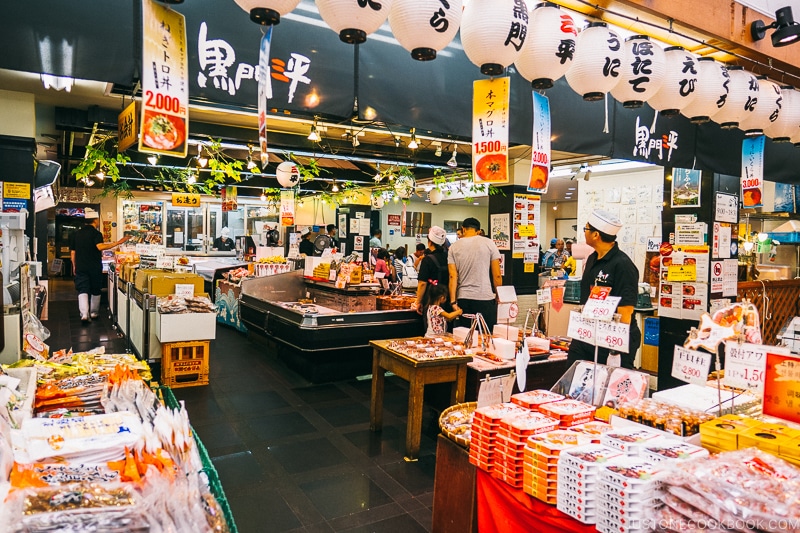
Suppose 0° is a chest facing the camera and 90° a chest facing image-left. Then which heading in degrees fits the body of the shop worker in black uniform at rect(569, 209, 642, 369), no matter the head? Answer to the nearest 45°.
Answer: approximately 45°

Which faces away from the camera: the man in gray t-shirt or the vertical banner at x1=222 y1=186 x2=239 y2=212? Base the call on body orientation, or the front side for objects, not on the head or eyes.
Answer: the man in gray t-shirt

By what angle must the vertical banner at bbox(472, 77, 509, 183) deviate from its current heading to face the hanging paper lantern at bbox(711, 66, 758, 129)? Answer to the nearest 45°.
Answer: approximately 90° to its left

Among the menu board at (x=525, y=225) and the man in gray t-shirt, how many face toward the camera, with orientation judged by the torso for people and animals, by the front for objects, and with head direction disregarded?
1

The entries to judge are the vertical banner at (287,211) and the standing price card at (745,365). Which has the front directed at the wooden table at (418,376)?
the vertical banner

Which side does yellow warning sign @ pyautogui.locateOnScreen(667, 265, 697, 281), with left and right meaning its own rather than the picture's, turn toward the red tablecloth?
front

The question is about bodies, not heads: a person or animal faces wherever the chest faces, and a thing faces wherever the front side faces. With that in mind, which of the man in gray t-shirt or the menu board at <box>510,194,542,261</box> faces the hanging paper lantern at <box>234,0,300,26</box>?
the menu board

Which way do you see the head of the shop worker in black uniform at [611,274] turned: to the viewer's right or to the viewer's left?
to the viewer's left

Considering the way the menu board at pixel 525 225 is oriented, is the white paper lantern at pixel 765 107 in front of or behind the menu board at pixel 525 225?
in front

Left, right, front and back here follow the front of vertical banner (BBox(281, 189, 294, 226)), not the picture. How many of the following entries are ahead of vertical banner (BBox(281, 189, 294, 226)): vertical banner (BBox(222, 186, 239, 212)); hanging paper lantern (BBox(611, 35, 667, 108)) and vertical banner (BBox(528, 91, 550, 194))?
2

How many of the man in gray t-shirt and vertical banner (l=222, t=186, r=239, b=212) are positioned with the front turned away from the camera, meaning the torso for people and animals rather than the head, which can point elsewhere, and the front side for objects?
1

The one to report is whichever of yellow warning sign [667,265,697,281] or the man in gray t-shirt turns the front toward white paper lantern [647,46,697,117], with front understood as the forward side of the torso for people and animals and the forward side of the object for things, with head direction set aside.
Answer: the yellow warning sign

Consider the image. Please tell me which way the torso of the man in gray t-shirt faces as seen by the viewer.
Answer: away from the camera

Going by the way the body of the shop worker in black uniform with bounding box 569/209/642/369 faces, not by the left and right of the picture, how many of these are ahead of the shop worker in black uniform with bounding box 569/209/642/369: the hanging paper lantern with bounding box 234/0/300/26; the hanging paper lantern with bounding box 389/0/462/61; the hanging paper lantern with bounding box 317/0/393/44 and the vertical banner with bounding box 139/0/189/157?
4

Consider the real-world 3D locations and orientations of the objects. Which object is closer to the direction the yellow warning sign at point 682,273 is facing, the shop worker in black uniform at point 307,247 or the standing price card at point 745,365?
the standing price card
